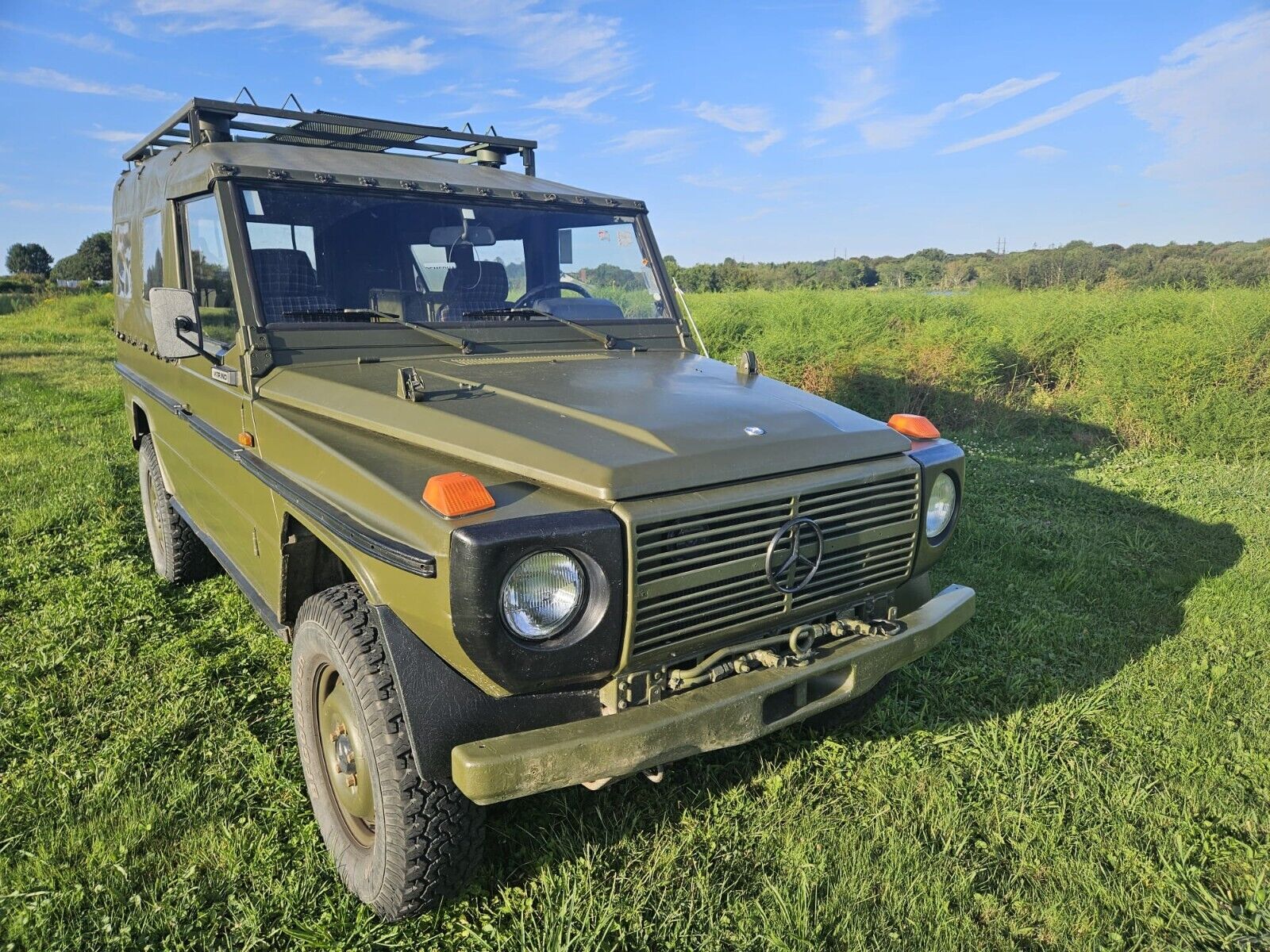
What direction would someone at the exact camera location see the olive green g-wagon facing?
facing the viewer and to the right of the viewer
